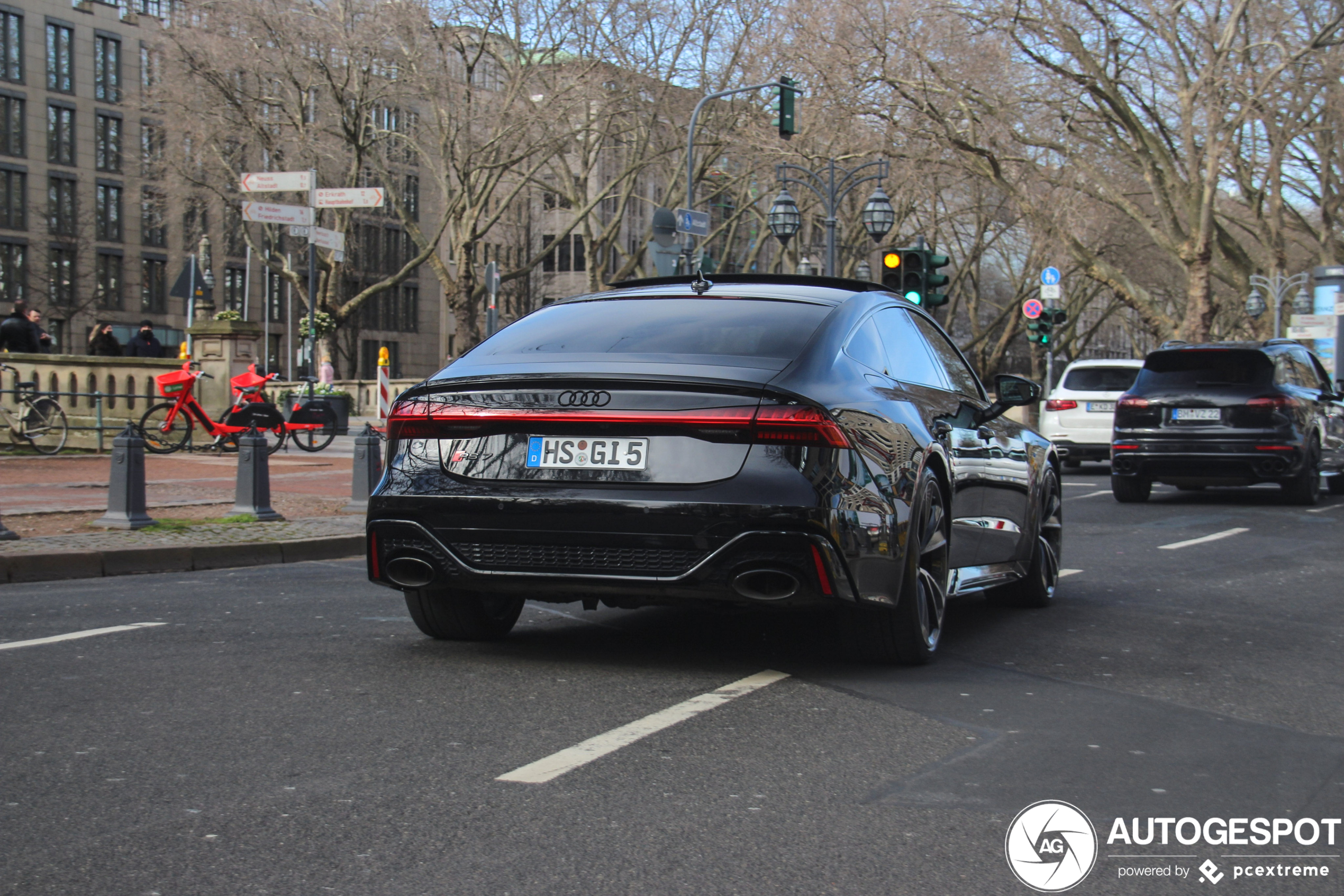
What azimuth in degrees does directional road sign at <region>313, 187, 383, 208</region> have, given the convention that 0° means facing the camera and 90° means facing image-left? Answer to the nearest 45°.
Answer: approximately 0°

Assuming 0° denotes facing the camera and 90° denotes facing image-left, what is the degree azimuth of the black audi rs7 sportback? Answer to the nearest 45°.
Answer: approximately 225°

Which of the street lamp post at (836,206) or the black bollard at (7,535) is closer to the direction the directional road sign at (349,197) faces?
the black bollard

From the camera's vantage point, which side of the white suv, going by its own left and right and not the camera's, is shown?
back

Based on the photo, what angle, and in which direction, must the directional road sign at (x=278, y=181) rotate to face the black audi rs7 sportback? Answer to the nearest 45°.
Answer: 0° — it already faces it

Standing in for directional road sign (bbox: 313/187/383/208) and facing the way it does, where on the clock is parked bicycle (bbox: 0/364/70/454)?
The parked bicycle is roughly at 3 o'clock from the directional road sign.

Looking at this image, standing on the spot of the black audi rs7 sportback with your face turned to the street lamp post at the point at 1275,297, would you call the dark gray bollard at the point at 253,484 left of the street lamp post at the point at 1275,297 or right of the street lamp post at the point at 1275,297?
left

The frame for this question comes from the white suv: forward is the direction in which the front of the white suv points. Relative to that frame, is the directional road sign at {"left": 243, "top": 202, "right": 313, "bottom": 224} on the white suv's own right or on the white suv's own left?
on the white suv's own left
